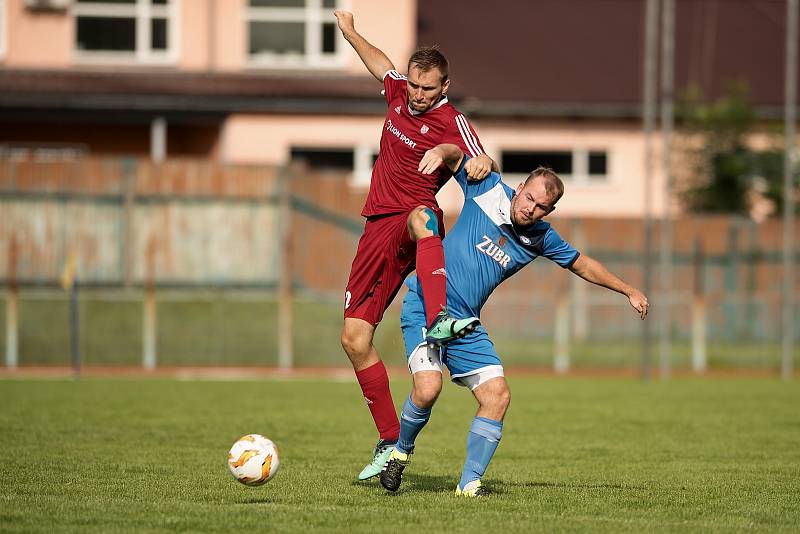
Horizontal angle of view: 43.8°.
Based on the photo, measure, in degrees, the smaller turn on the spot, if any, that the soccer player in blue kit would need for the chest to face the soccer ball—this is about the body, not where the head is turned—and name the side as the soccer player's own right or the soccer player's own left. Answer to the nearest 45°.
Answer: approximately 90° to the soccer player's own right

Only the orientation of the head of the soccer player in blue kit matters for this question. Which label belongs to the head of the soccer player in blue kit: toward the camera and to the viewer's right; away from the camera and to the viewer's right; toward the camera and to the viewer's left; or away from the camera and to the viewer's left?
toward the camera and to the viewer's left

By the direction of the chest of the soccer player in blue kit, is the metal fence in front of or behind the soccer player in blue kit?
behind

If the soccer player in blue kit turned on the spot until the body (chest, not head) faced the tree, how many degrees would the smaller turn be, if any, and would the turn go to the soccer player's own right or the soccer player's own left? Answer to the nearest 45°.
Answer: approximately 180°

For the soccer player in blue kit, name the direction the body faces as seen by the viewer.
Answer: toward the camera

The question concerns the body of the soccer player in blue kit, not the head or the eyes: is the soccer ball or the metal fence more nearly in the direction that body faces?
the soccer ball
